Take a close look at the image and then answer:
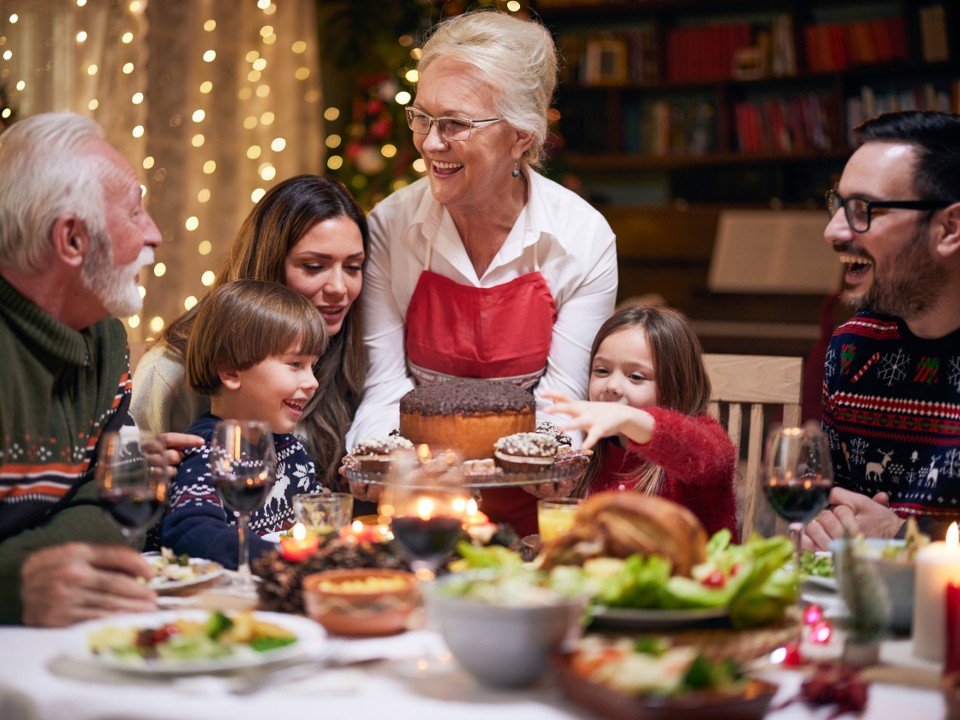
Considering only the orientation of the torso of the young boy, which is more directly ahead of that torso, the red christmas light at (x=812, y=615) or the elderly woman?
the red christmas light

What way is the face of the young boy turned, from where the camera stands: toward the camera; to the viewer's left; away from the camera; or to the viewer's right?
to the viewer's right

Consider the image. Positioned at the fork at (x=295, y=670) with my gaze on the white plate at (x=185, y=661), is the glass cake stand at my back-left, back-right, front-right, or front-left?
back-right

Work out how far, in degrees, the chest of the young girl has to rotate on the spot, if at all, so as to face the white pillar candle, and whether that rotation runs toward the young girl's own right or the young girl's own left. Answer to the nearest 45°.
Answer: approximately 45° to the young girl's own left

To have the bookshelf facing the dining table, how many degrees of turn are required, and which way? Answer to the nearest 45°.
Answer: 0° — it already faces it

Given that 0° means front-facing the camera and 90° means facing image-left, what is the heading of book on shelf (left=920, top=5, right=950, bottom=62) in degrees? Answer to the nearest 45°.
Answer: approximately 0°

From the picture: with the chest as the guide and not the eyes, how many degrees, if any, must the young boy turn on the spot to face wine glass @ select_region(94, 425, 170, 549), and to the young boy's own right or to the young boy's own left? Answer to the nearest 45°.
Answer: approximately 45° to the young boy's own right
